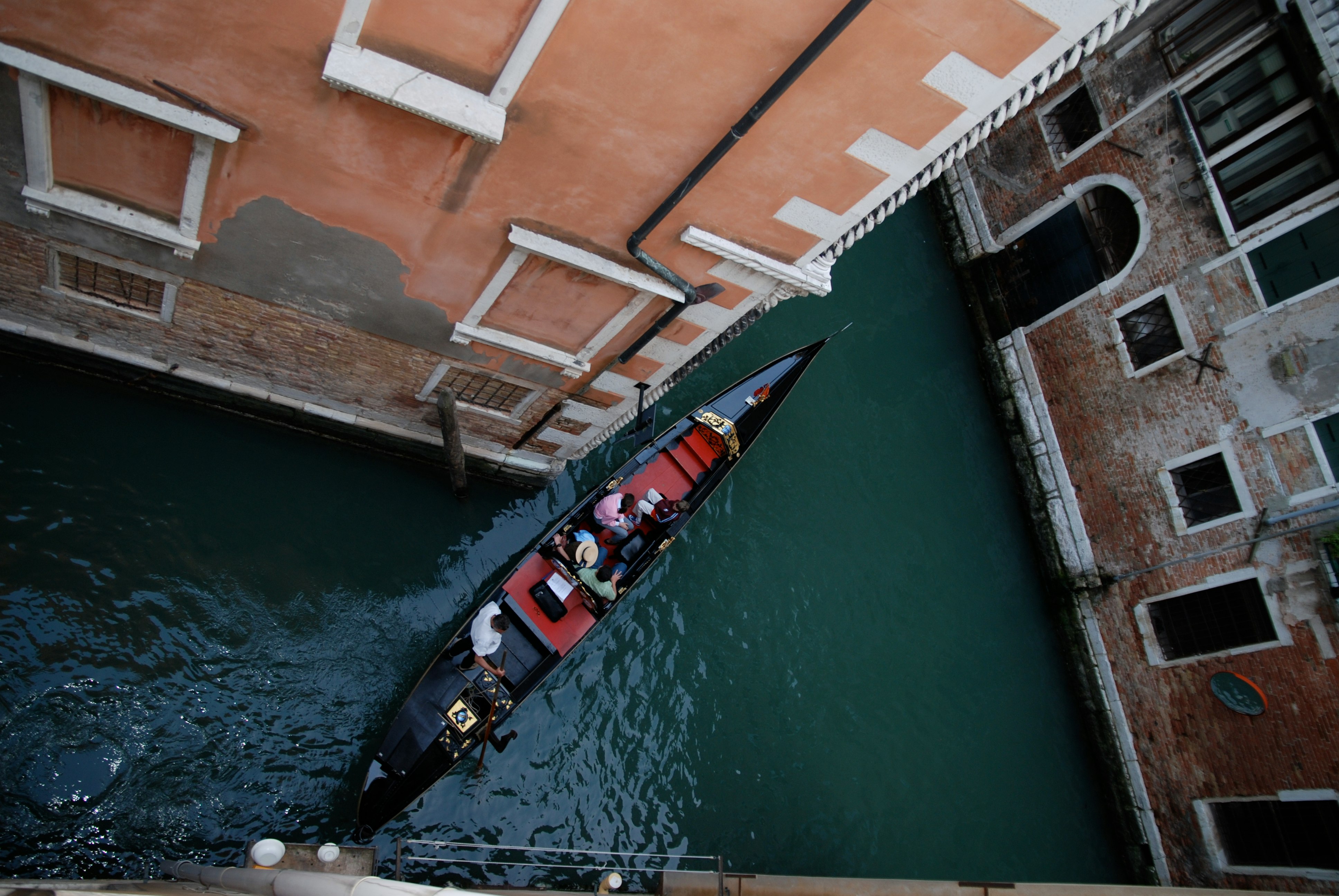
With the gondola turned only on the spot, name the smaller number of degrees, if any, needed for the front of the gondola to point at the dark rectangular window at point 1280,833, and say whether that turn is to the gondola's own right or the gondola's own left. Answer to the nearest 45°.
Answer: approximately 45° to the gondola's own right

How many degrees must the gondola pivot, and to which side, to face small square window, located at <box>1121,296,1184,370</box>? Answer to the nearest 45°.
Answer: approximately 45° to its right

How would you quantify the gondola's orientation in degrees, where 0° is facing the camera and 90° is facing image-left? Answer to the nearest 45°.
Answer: approximately 225°

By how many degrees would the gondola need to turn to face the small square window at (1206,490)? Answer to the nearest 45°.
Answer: approximately 45° to its right

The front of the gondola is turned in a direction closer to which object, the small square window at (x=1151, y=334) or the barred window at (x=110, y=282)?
the small square window

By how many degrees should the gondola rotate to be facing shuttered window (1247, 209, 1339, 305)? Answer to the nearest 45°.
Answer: approximately 45° to its right
